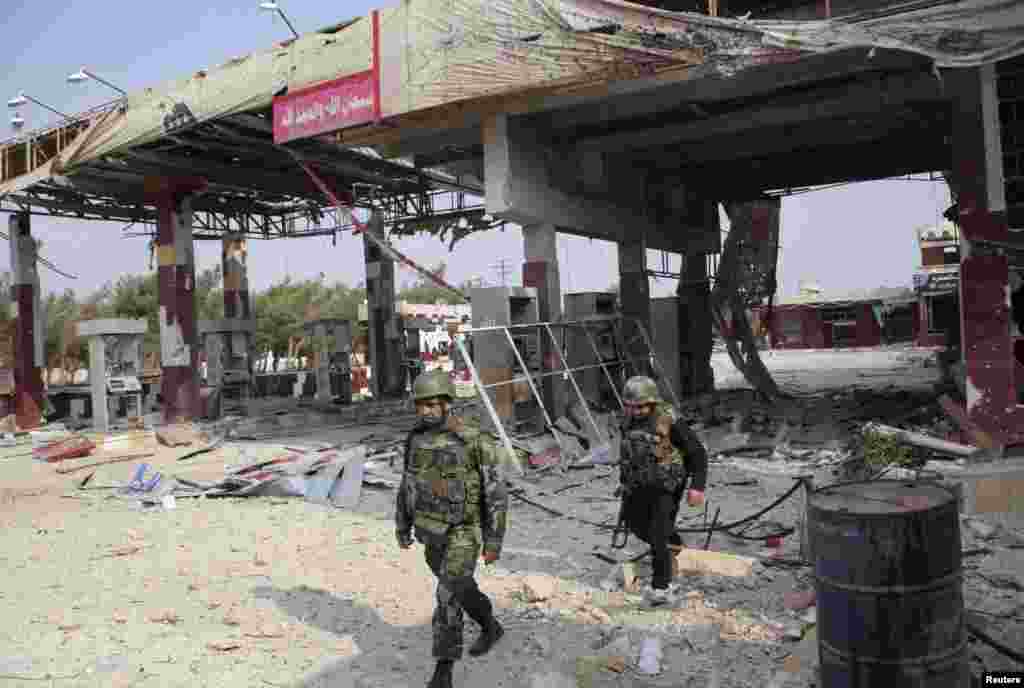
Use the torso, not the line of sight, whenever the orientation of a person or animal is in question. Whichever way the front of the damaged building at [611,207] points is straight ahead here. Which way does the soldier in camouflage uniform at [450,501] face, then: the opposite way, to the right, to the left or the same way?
the same way

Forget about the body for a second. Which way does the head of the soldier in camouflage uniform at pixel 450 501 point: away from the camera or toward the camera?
toward the camera

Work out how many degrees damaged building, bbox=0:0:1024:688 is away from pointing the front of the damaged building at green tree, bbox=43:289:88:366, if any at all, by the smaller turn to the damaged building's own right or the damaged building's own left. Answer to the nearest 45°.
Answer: approximately 90° to the damaged building's own right

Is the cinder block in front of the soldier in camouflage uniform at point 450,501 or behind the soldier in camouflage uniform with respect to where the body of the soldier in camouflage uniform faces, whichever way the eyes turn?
behind

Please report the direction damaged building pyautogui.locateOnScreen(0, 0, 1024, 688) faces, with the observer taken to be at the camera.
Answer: facing the viewer and to the left of the viewer

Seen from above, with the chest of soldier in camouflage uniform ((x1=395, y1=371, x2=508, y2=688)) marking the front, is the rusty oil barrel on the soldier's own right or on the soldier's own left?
on the soldier's own left

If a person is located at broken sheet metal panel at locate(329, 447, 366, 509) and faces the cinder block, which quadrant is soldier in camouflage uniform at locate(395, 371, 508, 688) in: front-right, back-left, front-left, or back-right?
front-right

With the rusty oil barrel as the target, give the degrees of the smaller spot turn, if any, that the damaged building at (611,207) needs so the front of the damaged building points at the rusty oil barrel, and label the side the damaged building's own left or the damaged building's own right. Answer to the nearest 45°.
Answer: approximately 45° to the damaged building's own left
